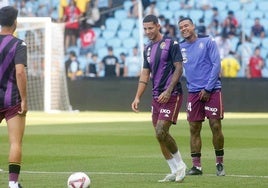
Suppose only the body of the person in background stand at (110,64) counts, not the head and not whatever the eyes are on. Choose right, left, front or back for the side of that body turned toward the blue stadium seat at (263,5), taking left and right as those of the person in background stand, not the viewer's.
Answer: left

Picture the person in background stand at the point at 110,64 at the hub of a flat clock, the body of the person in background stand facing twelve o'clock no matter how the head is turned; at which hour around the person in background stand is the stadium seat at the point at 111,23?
The stadium seat is roughly at 6 o'clock from the person in background stand.

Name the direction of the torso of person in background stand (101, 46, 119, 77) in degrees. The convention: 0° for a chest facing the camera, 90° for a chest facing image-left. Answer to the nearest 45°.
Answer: approximately 0°

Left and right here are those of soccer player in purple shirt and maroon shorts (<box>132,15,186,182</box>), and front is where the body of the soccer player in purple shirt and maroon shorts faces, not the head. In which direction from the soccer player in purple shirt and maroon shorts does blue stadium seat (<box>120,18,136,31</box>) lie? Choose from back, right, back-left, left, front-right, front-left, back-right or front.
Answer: back-right

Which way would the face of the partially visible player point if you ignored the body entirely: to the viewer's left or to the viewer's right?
to the viewer's right

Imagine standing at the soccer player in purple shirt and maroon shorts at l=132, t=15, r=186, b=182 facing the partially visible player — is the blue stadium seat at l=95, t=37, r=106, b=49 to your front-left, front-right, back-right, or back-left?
back-right

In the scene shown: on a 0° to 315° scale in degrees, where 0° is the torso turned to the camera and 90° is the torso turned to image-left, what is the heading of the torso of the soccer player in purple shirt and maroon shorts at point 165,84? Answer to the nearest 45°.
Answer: approximately 45°

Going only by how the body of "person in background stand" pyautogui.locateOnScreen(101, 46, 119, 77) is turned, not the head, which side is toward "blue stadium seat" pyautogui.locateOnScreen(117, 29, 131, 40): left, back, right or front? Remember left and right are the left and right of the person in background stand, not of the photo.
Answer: back

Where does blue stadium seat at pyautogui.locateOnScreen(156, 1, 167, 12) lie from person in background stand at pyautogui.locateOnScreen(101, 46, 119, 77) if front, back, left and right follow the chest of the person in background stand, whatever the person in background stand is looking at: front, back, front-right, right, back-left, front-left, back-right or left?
back-left

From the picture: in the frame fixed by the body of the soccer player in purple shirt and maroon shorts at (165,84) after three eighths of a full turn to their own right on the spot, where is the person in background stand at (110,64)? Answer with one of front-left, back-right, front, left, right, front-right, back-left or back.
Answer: front
